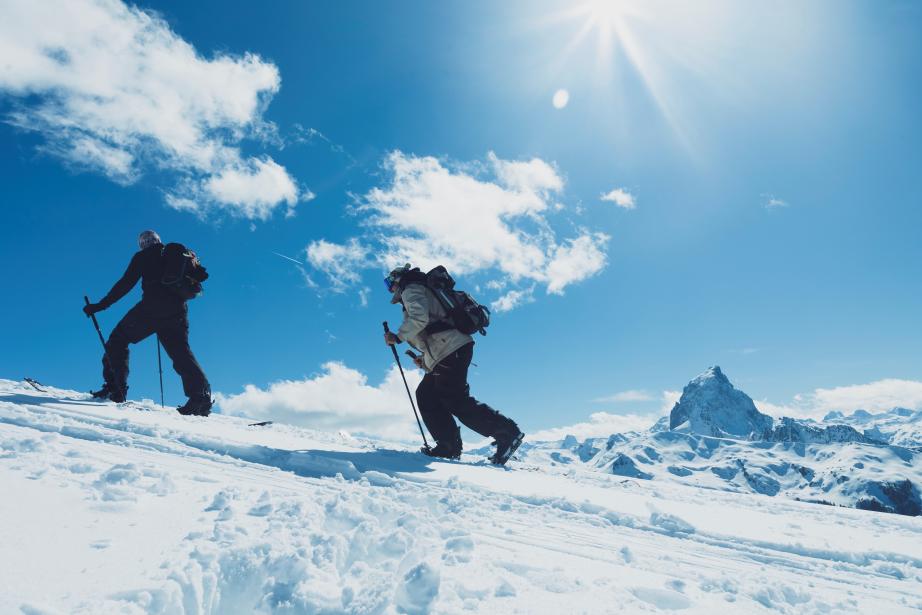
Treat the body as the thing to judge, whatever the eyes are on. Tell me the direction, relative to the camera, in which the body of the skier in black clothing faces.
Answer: to the viewer's left

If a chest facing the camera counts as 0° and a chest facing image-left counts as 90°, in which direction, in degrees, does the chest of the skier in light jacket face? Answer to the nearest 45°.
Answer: approximately 90°

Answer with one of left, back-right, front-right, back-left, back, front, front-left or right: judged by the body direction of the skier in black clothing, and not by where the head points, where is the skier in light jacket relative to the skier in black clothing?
back-left

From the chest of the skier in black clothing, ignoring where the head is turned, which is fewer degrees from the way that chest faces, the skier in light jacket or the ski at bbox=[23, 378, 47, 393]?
the ski

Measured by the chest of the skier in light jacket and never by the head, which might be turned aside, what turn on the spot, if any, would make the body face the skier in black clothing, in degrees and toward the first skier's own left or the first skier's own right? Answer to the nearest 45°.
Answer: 0° — they already face them

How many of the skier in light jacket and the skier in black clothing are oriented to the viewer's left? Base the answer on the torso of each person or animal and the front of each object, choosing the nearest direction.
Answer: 2

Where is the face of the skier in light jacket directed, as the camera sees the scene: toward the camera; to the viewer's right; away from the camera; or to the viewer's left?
to the viewer's left
